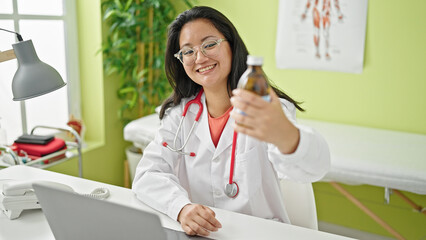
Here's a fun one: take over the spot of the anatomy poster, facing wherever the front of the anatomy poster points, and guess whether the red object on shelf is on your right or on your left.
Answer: on your right

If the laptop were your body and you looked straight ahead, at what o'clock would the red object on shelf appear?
The red object on shelf is roughly at 10 o'clock from the laptop.

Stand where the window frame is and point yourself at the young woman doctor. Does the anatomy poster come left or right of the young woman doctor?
left

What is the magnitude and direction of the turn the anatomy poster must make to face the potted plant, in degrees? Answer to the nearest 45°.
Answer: approximately 90° to its right

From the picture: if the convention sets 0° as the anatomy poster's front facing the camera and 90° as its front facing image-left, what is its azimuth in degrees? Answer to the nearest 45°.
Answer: approximately 0°

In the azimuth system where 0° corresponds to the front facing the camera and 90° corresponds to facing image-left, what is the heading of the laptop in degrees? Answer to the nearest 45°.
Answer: approximately 225°

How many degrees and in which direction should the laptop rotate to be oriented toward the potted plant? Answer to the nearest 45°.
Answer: approximately 45° to its left

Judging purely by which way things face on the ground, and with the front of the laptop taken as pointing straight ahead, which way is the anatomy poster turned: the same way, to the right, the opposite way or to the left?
the opposite way

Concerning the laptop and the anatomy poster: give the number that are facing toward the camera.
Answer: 1

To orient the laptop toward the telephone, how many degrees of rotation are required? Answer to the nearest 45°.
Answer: approximately 90° to its left
